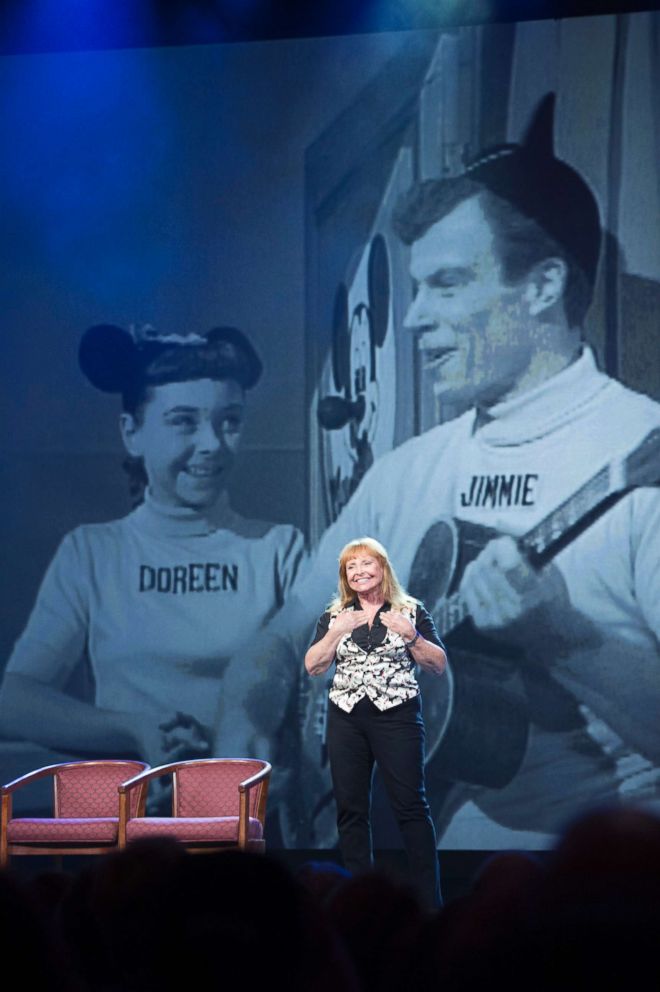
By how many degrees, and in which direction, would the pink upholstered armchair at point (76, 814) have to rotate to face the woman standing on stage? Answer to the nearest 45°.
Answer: approximately 90° to its left

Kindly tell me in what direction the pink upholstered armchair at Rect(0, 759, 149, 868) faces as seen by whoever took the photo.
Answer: facing the viewer and to the left of the viewer

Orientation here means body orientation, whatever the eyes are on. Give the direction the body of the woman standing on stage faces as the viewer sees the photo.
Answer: toward the camera

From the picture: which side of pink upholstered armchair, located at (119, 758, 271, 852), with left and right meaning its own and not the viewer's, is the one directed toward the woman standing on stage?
left

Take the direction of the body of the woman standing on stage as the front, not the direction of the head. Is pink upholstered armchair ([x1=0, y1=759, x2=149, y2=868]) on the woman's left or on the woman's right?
on the woman's right
